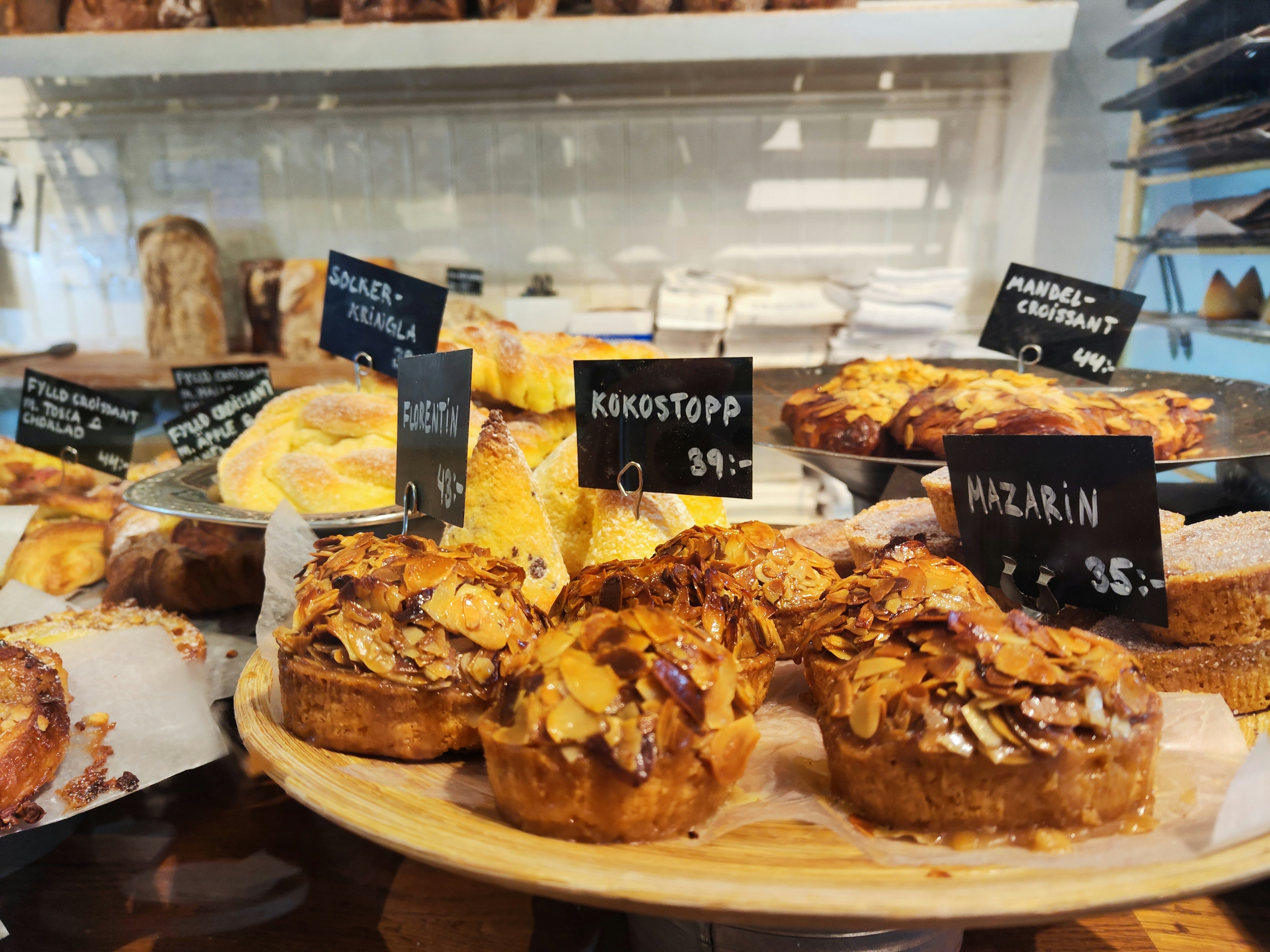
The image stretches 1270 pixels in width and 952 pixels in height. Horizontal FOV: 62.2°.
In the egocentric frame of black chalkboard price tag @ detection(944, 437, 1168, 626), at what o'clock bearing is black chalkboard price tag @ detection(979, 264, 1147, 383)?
black chalkboard price tag @ detection(979, 264, 1147, 383) is roughly at 6 o'clock from black chalkboard price tag @ detection(944, 437, 1168, 626).

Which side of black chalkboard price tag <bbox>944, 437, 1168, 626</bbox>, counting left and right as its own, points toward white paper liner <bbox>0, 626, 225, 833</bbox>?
right

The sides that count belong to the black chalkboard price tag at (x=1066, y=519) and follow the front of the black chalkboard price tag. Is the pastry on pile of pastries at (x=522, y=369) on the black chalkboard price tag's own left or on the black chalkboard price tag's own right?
on the black chalkboard price tag's own right

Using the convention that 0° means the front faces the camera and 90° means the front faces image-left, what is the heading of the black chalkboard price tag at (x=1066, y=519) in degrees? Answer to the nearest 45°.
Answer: approximately 0°

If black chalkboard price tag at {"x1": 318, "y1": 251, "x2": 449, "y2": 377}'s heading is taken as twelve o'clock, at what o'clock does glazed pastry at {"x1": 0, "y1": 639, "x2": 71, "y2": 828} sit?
The glazed pastry is roughly at 1 o'clock from the black chalkboard price tag.
